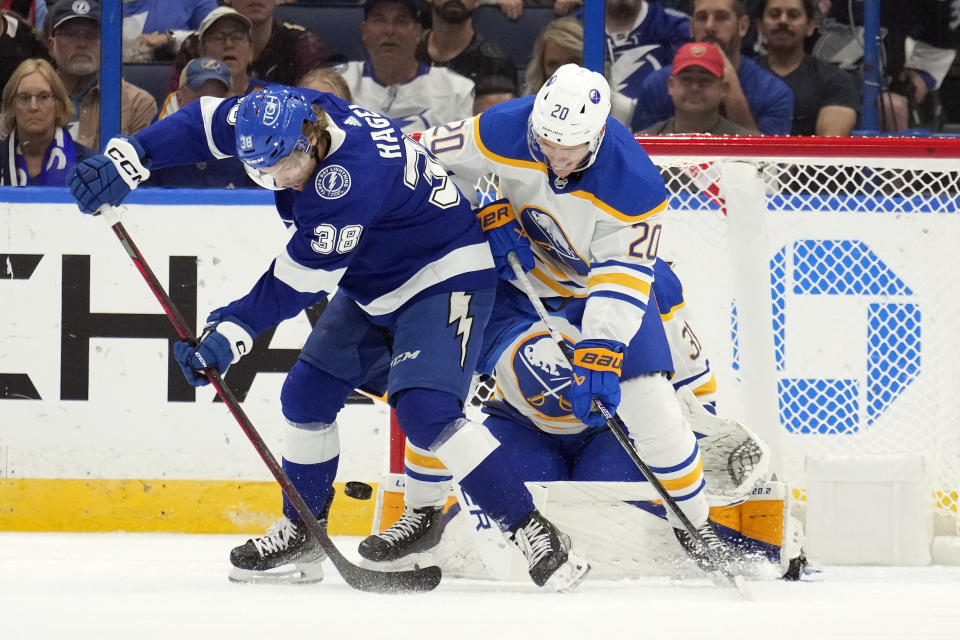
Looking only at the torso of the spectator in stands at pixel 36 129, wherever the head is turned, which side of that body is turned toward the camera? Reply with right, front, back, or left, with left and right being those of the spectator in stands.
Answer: front

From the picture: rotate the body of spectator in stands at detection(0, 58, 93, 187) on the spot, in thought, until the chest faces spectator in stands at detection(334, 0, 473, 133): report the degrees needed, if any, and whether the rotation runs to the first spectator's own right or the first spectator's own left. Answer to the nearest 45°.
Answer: approximately 90° to the first spectator's own left

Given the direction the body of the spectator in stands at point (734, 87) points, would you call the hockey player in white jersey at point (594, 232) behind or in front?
in front

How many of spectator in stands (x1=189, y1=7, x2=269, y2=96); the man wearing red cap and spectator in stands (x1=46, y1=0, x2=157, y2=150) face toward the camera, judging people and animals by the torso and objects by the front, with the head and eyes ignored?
3

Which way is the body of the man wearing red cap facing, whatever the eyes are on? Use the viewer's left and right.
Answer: facing the viewer

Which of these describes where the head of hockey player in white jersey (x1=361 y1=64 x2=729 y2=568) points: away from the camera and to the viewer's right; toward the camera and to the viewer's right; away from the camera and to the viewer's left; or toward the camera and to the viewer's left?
toward the camera and to the viewer's left

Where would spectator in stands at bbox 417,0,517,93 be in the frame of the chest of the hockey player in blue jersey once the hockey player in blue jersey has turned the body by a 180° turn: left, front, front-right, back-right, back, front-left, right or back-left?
front-left

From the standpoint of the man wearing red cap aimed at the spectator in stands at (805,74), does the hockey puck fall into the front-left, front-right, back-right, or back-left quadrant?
back-right

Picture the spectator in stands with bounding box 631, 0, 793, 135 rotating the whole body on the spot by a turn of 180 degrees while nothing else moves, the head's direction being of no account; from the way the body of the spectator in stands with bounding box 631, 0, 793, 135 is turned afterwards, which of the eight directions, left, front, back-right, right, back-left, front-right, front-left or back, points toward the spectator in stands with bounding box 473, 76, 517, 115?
left
